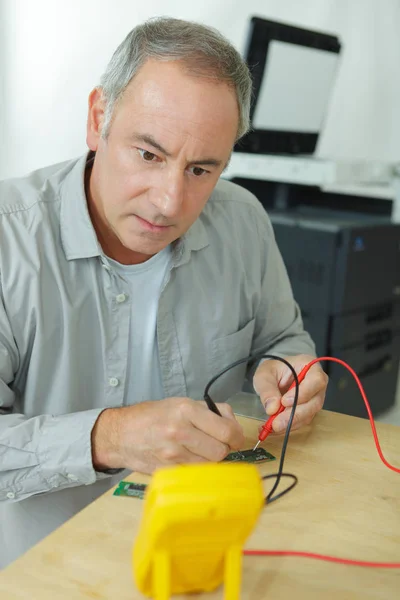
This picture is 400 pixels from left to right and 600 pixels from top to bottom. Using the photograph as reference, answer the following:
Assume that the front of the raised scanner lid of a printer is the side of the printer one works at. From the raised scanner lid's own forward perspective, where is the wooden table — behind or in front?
in front

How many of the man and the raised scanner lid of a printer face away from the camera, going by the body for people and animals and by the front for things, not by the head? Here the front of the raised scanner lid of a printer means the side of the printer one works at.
0

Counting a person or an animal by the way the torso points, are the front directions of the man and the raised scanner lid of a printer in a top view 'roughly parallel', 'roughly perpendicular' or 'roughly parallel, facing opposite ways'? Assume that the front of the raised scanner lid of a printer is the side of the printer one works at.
roughly parallel

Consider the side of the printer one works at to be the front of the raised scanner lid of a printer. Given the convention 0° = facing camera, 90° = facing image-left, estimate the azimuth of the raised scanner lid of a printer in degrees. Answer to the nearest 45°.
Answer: approximately 315°

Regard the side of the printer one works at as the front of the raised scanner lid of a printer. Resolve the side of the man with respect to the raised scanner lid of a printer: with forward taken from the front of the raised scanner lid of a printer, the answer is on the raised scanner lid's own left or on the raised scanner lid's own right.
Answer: on the raised scanner lid's own right

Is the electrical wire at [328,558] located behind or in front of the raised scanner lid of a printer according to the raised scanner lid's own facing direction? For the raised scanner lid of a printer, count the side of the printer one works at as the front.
in front

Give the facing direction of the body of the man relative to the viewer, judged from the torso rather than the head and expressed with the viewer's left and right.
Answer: facing the viewer and to the right of the viewer
